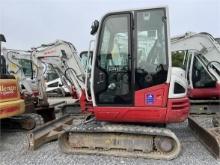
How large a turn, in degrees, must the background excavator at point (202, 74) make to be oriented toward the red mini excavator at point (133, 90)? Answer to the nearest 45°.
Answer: approximately 45° to its left

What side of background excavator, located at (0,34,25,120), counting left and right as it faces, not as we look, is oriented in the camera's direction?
left

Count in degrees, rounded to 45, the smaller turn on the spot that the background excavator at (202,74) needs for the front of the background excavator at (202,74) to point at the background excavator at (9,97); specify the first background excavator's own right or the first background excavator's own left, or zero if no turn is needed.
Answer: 0° — it already faces it

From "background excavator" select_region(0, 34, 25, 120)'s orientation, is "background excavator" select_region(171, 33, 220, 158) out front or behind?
behind

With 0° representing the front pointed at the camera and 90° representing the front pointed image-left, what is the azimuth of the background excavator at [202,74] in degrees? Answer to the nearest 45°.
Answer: approximately 45°

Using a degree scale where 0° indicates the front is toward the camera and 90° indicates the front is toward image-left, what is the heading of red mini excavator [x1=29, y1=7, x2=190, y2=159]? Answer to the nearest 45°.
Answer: approximately 90°
